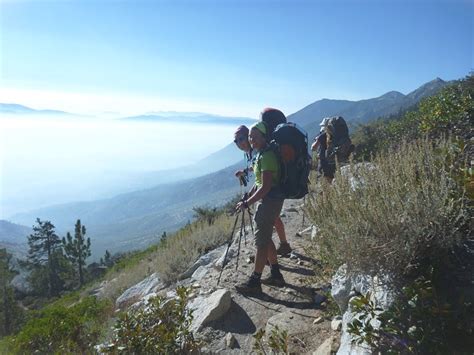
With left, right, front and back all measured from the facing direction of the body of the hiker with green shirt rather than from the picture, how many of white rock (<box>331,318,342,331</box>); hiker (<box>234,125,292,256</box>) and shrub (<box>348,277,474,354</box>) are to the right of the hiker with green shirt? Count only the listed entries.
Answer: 1

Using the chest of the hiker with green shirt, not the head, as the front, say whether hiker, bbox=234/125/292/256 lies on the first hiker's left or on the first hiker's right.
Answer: on the first hiker's right

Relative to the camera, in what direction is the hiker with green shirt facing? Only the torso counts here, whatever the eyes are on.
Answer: to the viewer's left

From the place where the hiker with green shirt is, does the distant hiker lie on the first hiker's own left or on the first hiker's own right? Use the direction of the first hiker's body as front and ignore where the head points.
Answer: on the first hiker's own right

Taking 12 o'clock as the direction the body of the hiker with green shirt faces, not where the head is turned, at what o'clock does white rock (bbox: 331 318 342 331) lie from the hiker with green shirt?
The white rock is roughly at 8 o'clock from the hiker with green shirt.

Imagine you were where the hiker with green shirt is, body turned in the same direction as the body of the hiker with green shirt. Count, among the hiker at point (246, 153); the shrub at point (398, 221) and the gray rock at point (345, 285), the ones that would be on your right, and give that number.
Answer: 1

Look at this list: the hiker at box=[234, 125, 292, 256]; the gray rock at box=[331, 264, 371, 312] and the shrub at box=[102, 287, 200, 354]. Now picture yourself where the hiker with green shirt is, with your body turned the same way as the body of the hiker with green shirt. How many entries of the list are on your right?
1

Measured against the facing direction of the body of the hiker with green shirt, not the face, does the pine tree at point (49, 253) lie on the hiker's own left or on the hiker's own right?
on the hiker's own right

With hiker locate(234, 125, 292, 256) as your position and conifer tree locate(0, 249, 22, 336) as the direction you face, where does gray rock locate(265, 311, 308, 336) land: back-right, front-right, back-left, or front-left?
back-left

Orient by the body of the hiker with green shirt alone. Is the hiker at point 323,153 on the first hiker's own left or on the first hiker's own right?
on the first hiker's own right
